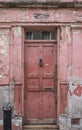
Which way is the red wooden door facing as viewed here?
toward the camera

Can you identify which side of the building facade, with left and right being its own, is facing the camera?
front
